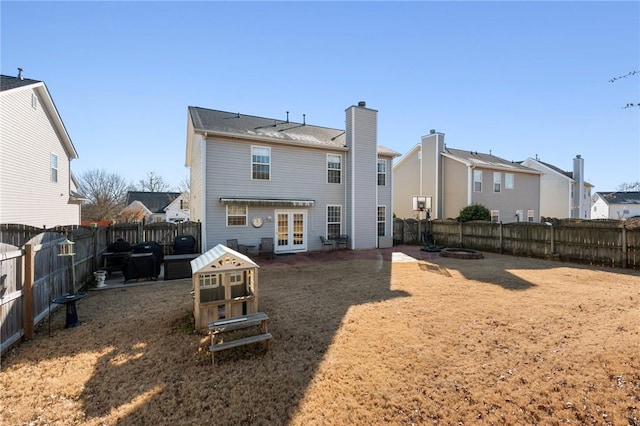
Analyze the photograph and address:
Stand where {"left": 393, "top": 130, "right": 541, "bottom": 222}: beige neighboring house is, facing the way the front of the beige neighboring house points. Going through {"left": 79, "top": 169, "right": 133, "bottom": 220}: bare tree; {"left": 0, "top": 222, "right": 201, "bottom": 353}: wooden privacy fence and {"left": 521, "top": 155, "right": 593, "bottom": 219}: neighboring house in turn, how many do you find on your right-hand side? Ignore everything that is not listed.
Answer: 1

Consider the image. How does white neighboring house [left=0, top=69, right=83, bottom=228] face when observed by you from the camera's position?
facing away from the viewer and to the right of the viewer

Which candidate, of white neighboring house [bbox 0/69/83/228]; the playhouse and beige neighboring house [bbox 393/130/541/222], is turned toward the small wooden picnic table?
the playhouse

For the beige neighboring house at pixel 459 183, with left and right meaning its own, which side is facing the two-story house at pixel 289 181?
left

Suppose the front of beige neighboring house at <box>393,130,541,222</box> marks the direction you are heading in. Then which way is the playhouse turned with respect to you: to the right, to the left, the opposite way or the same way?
the opposite way

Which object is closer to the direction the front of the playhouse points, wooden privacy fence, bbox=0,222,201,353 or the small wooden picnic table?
the small wooden picnic table

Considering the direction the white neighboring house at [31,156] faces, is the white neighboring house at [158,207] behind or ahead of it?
ahead

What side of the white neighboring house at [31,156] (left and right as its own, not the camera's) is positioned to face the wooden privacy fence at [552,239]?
right

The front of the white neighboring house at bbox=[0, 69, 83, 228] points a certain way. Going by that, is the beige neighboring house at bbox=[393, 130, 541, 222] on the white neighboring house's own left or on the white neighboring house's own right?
on the white neighboring house's own right

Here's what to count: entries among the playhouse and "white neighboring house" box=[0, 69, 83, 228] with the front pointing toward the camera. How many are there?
1

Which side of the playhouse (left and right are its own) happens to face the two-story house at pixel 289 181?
back

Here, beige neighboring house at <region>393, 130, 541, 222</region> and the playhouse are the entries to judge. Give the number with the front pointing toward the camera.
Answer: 1

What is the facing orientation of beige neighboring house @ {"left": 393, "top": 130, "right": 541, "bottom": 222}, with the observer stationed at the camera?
facing away from the viewer and to the left of the viewer

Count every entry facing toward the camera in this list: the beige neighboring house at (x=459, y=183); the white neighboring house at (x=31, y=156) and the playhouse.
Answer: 1
